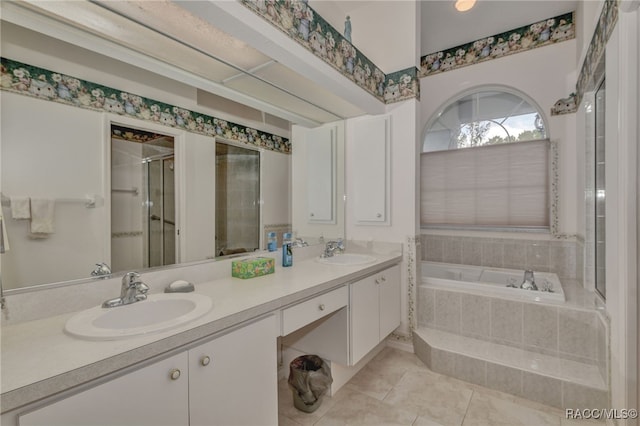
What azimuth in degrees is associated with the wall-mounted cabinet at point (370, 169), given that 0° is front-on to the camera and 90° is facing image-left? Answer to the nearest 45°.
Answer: approximately 0°

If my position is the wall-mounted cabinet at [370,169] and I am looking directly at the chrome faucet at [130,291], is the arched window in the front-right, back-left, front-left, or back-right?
back-left

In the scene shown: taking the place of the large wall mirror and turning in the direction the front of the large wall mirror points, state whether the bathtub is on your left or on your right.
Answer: on your left

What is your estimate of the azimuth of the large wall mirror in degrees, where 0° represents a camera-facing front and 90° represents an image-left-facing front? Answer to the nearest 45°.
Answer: approximately 315°

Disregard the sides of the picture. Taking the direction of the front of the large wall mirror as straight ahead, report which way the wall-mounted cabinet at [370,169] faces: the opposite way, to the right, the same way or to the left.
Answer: to the right

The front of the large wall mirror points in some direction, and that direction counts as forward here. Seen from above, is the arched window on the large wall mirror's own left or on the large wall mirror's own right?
on the large wall mirror's own left

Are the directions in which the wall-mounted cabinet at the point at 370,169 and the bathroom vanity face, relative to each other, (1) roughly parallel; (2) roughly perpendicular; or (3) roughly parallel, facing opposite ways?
roughly perpendicular

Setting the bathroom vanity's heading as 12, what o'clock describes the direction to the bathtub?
The bathtub is roughly at 10 o'clock from the bathroom vanity.

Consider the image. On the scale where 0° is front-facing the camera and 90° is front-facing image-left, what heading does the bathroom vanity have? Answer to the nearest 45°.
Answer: approximately 315°

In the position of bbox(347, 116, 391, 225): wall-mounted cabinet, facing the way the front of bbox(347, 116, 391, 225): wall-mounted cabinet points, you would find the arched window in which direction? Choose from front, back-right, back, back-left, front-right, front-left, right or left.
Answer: back-left
